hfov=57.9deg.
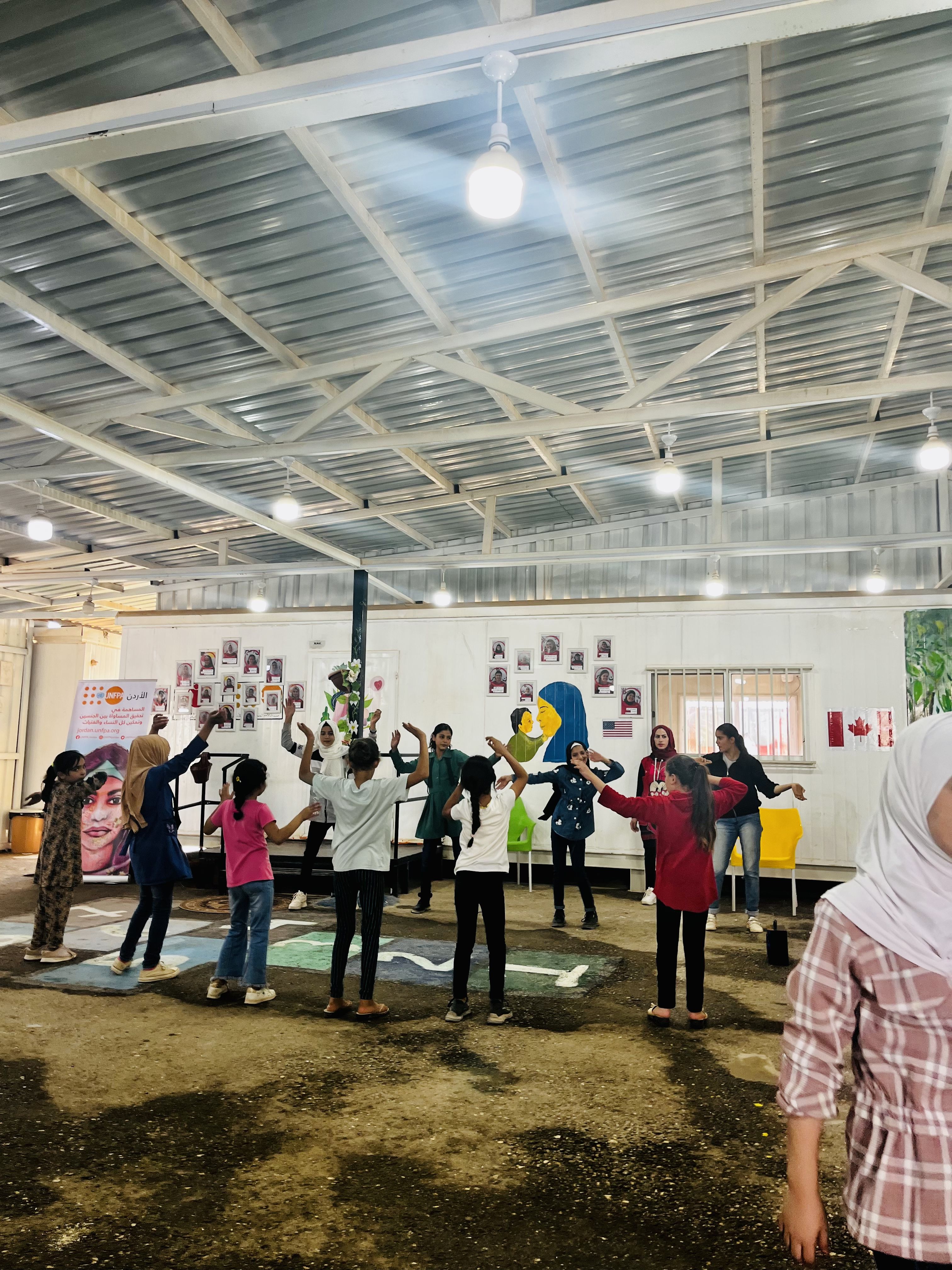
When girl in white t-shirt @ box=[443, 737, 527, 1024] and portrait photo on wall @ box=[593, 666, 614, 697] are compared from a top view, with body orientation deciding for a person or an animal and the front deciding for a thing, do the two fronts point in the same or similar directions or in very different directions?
very different directions

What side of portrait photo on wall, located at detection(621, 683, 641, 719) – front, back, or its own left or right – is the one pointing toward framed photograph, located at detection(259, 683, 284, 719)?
right

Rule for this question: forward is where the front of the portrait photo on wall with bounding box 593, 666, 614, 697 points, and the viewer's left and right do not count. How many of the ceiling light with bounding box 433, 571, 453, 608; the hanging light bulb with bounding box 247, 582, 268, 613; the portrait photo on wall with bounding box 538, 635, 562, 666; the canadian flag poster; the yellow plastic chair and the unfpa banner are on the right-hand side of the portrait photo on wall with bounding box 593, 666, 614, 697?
4

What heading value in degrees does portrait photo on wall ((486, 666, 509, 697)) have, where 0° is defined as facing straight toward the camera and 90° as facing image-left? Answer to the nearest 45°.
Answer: approximately 0°

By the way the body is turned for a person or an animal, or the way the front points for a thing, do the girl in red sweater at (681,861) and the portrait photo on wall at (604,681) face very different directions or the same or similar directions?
very different directions

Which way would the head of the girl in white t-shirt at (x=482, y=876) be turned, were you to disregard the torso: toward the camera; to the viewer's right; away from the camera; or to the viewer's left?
away from the camera

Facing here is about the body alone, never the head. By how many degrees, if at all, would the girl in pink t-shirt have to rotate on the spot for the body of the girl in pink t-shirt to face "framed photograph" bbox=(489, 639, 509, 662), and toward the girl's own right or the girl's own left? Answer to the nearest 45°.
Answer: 0° — they already face it

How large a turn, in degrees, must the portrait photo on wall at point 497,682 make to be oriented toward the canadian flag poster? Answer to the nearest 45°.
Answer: approximately 90° to its left

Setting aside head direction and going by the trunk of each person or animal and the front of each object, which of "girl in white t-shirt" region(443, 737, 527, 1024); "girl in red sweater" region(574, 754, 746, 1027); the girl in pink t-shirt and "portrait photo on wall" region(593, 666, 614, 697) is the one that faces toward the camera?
the portrait photo on wall

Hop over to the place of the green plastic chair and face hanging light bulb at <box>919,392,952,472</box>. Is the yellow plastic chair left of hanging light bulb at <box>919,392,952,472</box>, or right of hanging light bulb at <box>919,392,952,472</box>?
left

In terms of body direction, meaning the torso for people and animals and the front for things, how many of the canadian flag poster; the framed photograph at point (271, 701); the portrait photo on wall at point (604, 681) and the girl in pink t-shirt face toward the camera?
3
